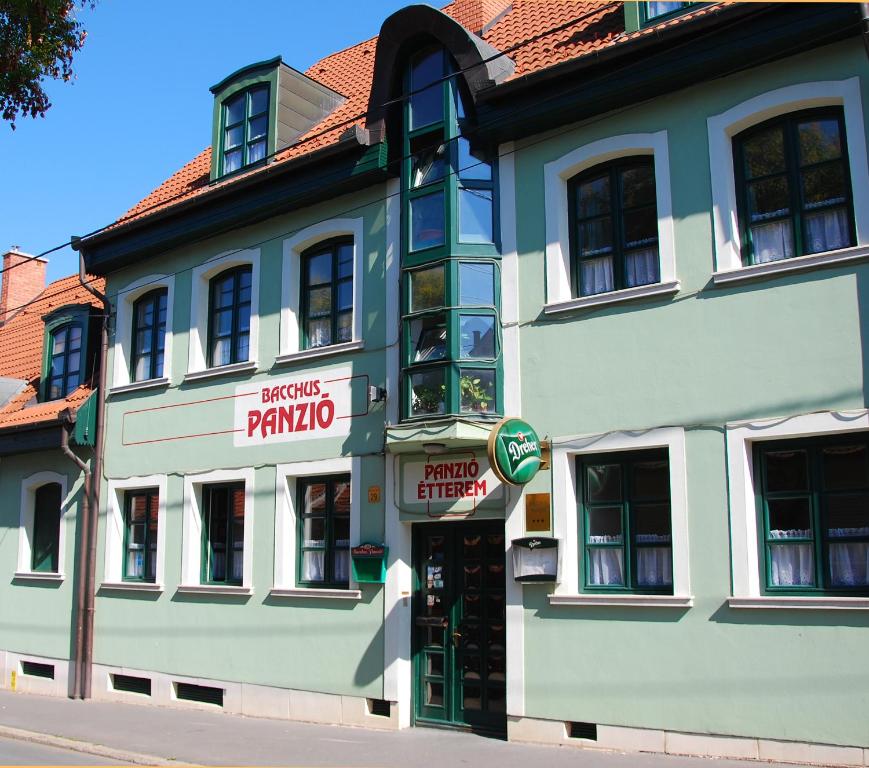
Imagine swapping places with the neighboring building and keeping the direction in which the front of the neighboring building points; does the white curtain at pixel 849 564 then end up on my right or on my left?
on my left

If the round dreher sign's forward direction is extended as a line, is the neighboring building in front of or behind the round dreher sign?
behind

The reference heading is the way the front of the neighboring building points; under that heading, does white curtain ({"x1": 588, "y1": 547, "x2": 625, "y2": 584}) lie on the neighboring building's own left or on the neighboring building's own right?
on the neighboring building's own left

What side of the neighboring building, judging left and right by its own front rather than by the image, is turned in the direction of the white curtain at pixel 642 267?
left

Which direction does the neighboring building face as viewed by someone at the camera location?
facing the viewer and to the left of the viewer

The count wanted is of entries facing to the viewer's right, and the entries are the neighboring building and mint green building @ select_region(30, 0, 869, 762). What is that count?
0

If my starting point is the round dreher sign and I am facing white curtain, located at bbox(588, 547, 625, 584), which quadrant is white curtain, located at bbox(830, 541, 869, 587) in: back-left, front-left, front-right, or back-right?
front-right

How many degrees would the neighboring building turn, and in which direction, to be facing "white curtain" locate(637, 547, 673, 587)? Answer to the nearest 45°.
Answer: approximately 90° to its left
